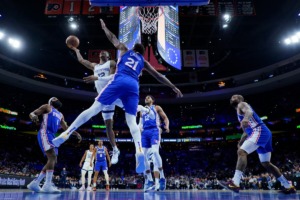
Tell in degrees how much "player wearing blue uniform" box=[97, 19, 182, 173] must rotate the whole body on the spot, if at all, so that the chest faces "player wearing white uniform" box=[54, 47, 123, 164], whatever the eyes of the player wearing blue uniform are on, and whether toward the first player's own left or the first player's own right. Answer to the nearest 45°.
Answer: approximately 45° to the first player's own left

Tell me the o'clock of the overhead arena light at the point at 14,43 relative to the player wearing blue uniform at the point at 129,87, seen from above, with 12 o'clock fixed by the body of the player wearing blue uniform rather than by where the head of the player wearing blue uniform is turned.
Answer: The overhead arena light is roughly at 11 o'clock from the player wearing blue uniform.

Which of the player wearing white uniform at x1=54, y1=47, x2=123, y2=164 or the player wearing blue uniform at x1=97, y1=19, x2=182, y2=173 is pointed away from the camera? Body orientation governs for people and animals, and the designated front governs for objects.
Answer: the player wearing blue uniform

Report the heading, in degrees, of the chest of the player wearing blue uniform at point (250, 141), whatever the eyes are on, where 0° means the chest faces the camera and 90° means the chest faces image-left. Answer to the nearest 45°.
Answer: approximately 90°

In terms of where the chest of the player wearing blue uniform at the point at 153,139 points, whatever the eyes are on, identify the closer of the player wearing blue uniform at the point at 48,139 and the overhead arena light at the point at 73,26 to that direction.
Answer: the player wearing blue uniform

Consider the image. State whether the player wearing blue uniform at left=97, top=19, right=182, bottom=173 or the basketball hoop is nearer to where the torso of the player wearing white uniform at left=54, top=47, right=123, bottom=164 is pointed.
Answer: the player wearing blue uniform

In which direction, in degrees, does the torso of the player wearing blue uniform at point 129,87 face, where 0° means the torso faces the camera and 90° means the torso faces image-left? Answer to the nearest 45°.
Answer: approximately 180°

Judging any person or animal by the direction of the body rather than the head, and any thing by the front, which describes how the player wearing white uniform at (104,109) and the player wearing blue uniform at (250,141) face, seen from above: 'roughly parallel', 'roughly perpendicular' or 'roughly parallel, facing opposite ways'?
roughly perpendicular
